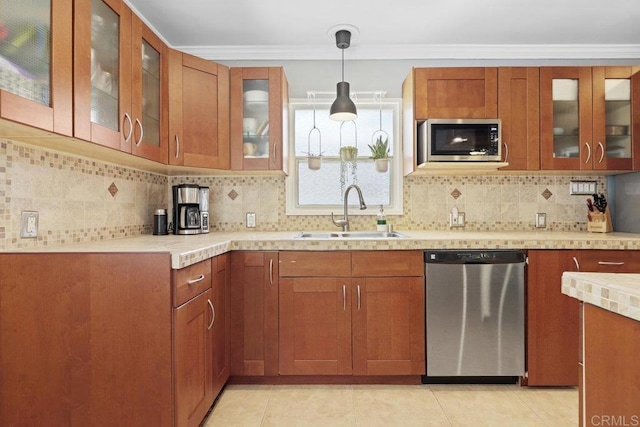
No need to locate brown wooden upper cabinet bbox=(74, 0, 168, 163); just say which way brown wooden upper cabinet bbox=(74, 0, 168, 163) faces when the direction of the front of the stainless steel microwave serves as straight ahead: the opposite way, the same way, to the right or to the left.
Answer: to the left

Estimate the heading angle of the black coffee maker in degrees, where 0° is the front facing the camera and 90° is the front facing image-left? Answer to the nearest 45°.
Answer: approximately 315°

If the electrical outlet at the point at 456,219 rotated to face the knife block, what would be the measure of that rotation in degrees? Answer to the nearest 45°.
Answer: approximately 90° to its left

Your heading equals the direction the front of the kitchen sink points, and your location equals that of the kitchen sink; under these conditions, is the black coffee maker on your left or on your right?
on your right

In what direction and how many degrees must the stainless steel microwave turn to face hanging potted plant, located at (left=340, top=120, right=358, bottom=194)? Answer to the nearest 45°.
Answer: approximately 90° to its right

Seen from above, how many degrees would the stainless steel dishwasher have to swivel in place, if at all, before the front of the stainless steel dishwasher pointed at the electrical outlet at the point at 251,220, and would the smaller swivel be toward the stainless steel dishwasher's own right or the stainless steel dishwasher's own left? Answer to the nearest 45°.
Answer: approximately 90° to the stainless steel dishwasher's own right

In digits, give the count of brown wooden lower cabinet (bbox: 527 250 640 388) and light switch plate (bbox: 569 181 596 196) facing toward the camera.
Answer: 2

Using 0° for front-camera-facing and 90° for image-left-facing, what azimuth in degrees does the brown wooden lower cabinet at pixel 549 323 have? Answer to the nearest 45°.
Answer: approximately 0°

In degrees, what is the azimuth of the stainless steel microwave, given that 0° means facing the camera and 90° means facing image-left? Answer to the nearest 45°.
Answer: approximately 0°

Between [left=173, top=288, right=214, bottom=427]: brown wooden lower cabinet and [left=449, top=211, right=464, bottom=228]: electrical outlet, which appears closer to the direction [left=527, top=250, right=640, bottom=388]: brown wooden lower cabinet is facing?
the brown wooden lower cabinet

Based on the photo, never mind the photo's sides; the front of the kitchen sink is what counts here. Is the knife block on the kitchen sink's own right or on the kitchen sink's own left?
on the kitchen sink's own left

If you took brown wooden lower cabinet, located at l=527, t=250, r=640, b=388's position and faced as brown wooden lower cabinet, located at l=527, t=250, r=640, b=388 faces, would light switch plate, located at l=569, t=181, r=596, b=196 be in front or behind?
behind
